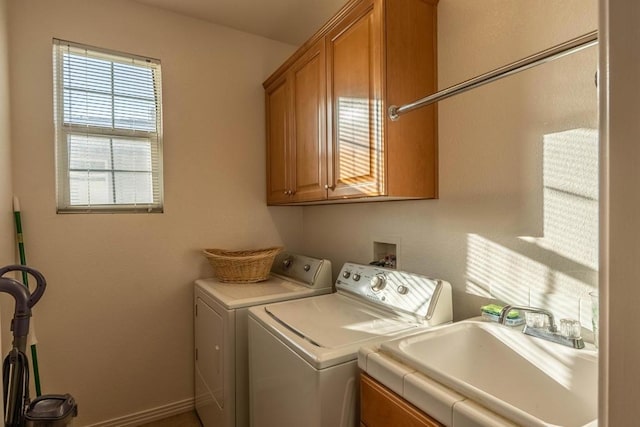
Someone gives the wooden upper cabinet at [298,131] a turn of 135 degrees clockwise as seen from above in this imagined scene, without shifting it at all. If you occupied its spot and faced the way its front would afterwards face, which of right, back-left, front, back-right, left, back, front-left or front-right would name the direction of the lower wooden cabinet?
back

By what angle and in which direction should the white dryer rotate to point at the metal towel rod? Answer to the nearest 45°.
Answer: approximately 90° to its left

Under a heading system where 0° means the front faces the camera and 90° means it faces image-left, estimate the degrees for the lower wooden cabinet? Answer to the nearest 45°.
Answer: approximately 45°

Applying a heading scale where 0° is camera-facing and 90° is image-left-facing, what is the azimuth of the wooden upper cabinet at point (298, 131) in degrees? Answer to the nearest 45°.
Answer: approximately 45°

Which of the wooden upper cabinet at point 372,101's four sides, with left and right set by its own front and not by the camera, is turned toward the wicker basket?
right

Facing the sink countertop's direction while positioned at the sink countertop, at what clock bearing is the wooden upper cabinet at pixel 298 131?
The wooden upper cabinet is roughly at 3 o'clock from the sink countertop.

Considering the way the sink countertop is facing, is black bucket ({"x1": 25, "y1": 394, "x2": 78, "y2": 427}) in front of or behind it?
in front

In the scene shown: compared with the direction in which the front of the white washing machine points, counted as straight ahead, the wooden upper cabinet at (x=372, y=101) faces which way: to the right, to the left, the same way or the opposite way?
the same way

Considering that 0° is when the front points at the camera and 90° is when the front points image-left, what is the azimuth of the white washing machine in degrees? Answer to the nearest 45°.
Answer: approximately 45°

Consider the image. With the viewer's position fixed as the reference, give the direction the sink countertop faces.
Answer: facing the viewer and to the left of the viewer

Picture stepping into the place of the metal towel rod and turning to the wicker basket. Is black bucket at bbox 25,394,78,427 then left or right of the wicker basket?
left

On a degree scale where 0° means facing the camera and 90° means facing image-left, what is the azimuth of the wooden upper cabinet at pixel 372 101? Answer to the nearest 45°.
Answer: approximately 45°

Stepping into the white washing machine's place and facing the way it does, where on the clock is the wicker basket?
The wicker basket is roughly at 3 o'clock from the white washing machine.

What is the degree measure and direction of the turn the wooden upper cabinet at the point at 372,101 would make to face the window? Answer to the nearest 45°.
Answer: approximately 45° to its right

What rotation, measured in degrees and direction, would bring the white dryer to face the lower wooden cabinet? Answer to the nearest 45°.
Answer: approximately 90° to its left

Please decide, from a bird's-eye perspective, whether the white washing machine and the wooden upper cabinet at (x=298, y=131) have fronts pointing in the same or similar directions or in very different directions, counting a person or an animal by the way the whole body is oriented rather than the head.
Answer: same or similar directions

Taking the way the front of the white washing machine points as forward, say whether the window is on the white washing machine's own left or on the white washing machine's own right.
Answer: on the white washing machine's own right

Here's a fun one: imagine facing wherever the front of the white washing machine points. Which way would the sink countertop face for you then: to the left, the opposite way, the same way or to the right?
the same way
